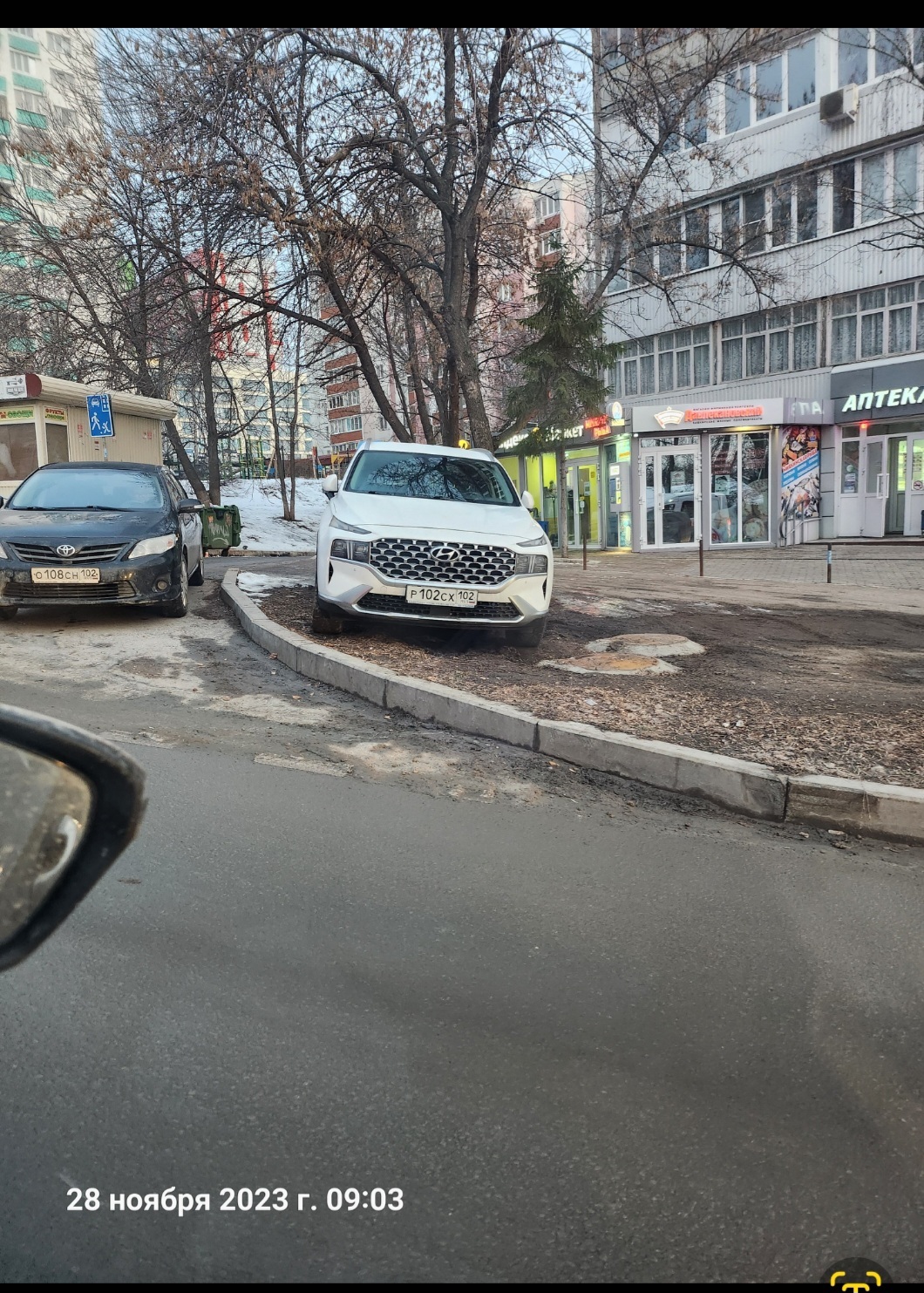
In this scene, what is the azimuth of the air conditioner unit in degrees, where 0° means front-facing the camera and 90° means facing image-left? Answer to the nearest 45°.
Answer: approximately 45°

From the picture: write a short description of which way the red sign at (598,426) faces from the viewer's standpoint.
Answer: facing the viewer

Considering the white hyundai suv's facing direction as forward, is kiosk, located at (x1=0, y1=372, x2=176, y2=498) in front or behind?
behind

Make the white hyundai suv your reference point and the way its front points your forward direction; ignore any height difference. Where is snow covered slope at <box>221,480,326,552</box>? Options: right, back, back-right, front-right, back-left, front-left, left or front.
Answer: back

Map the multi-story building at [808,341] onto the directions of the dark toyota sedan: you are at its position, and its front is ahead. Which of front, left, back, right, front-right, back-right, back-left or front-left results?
back-left

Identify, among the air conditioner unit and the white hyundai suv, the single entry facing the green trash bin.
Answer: the air conditioner unit

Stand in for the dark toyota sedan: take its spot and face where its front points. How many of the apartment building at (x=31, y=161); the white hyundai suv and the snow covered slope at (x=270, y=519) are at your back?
2

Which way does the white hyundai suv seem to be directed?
toward the camera

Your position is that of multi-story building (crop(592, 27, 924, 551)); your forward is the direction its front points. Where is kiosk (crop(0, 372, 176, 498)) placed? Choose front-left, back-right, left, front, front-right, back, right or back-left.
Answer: front

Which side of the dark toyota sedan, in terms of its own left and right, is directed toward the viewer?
front

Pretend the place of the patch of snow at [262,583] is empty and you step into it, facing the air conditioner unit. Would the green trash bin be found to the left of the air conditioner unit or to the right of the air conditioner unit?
left

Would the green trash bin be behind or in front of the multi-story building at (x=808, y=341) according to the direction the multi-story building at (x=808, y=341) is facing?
in front

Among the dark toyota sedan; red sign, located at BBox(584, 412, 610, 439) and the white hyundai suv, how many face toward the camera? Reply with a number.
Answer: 3

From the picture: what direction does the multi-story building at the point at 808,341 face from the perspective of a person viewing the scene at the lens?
facing the viewer and to the left of the viewer
